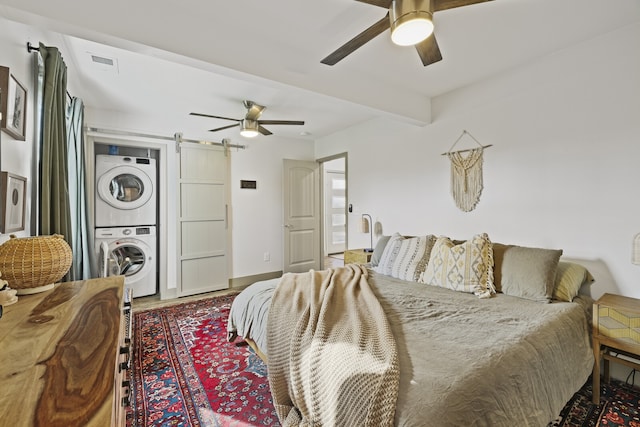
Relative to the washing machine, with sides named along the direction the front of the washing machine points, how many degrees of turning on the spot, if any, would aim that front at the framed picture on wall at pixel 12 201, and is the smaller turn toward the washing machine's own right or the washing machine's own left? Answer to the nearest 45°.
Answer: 0° — it already faces it

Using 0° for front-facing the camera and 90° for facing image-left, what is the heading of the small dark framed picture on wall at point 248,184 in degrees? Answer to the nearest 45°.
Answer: approximately 0°

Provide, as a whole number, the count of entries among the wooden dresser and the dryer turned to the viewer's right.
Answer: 1

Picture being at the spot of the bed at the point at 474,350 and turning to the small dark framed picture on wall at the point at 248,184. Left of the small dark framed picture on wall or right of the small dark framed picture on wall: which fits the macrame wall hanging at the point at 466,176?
right

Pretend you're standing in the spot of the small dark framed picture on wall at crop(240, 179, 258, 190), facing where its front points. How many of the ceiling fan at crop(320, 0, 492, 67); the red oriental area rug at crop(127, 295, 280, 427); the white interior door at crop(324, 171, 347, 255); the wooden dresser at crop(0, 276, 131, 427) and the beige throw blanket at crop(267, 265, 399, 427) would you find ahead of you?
4

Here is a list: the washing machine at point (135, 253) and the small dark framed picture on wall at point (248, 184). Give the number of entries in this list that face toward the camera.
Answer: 2

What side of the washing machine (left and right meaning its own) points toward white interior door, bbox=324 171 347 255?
left

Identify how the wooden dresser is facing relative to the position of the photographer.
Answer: facing to the right of the viewer

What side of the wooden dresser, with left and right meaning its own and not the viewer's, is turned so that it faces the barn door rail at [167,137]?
left

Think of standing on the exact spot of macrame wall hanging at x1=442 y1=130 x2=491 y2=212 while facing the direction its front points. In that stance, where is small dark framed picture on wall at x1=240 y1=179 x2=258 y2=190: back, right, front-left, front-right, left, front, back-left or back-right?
front-right

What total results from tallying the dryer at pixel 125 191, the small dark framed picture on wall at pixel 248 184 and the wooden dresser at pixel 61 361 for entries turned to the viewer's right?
1

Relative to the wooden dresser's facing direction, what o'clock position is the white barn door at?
The white barn door is roughly at 10 o'clock from the wooden dresser.
